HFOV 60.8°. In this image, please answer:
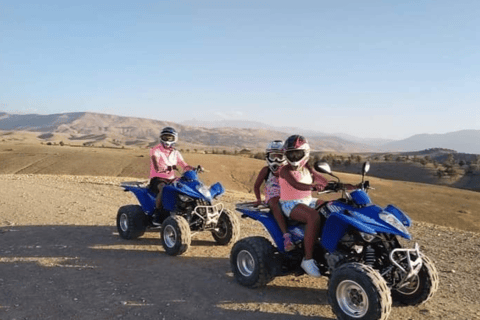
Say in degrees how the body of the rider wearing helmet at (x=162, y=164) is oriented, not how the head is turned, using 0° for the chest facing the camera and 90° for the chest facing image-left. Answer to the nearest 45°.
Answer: approximately 315°

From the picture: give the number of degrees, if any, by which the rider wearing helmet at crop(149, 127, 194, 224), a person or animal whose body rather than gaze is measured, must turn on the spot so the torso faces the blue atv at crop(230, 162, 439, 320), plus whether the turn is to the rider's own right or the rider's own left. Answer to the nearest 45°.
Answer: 0° — they already face it

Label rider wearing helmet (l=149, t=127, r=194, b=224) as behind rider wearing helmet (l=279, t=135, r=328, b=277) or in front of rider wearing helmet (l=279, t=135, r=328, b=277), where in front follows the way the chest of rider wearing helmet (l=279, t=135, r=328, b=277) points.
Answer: behind

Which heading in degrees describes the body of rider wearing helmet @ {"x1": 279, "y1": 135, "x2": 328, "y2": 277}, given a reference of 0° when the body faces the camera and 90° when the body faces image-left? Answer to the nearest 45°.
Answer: approximately 315°

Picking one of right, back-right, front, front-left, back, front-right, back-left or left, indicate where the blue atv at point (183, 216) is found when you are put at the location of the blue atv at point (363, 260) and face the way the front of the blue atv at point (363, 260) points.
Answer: back

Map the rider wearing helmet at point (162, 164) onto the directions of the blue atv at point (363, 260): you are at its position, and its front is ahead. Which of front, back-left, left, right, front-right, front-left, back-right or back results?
back

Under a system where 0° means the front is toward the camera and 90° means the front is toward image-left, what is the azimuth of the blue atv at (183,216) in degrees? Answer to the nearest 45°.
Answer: approximately 315°

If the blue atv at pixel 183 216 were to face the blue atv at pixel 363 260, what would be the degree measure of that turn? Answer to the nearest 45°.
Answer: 0° — it already faces it
